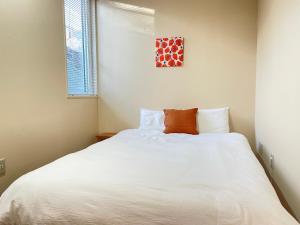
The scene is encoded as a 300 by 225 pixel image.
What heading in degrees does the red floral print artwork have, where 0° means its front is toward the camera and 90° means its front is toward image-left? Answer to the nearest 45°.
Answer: approximately 0°

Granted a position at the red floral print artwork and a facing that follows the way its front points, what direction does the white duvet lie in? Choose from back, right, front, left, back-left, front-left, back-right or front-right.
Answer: front

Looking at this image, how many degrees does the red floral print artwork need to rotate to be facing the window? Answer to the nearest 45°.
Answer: approximately 90° to its right
